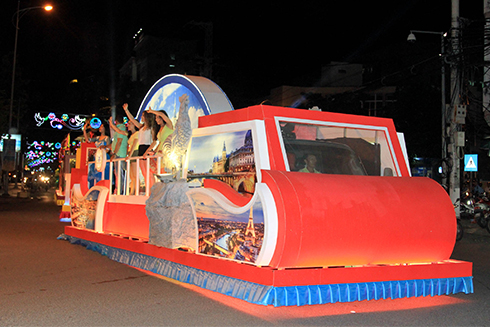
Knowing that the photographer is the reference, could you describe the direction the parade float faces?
facing the viewer and to the right of the viewer

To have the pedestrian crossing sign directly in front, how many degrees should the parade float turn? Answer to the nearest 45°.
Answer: approximately 90° to its left

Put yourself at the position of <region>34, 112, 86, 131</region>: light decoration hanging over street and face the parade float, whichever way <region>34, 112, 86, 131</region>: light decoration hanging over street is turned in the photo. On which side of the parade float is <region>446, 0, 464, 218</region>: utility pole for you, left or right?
left

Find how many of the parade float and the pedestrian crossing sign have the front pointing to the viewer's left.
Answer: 0

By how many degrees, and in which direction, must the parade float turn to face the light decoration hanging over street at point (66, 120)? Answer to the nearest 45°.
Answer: approximately 180°

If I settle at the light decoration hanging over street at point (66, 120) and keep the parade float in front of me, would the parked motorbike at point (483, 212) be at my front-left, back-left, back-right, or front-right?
front-left

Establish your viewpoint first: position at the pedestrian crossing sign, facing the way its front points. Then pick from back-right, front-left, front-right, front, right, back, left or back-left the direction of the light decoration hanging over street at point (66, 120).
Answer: right

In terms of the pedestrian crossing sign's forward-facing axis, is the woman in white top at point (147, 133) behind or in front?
in front

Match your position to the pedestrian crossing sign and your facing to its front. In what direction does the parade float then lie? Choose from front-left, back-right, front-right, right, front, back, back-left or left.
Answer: front

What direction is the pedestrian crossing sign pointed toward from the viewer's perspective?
toward the camera

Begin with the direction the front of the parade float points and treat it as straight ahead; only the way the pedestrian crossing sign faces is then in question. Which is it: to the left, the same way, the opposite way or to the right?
to the right
